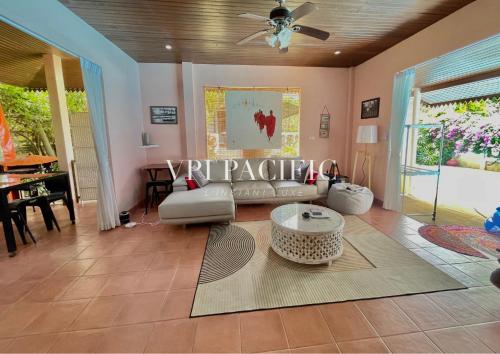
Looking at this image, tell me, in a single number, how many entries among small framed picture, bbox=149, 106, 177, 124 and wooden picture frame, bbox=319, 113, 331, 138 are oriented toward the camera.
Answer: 2

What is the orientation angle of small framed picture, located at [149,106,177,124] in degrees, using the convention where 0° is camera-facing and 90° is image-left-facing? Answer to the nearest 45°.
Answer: approximately 0°

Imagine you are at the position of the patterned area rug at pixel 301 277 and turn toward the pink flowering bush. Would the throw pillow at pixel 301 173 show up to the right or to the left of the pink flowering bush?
left

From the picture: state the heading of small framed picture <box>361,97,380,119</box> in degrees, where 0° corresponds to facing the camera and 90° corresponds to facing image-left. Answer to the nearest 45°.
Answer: approximately 45°

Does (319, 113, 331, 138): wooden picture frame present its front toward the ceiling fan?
yes

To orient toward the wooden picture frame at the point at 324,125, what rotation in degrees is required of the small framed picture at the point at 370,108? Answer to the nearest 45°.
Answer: approximately 45° to its right

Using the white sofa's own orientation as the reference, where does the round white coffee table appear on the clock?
The round white coffee table is roughly at 11 o'clock from the white sofa.
